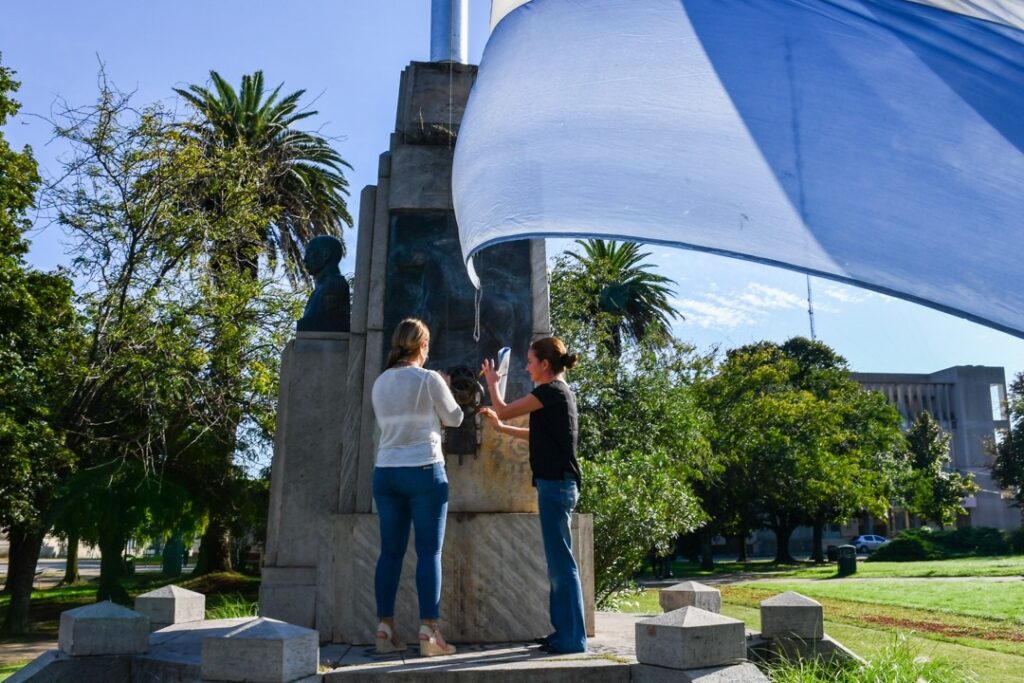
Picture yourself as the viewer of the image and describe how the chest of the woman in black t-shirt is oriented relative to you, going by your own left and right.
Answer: facing to the left of the viewer

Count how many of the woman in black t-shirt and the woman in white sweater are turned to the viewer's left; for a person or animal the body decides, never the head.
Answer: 1

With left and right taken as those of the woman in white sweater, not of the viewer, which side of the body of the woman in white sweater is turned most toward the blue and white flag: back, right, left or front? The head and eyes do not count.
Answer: right

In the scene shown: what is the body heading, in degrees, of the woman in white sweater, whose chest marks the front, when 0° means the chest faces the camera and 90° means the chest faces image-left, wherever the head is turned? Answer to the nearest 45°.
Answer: approximately 225°

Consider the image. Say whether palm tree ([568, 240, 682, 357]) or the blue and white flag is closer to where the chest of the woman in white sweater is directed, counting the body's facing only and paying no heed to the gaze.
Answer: the palm tree

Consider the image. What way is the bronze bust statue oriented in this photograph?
to the viewer's left

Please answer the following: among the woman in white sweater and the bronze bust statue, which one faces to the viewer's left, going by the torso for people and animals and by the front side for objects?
the bronze bust statue

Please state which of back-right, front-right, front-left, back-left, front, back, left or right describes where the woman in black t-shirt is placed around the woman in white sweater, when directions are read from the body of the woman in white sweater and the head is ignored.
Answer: front-right

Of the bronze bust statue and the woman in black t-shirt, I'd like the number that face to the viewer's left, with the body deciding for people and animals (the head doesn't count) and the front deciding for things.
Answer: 2

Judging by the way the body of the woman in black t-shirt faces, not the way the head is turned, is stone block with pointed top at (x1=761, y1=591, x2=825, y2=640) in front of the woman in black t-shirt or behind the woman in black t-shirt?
behind

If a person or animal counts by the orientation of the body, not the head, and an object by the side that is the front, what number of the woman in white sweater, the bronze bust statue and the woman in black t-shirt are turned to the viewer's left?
2

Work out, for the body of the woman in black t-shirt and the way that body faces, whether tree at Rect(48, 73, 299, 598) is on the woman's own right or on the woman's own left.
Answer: on the woman's own right

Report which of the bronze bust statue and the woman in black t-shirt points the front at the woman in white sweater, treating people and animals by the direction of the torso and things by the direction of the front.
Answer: the woman in black t-shirt

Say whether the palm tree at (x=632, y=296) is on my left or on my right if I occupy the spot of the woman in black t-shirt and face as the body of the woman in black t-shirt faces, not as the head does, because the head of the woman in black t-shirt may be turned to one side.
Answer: on my right
